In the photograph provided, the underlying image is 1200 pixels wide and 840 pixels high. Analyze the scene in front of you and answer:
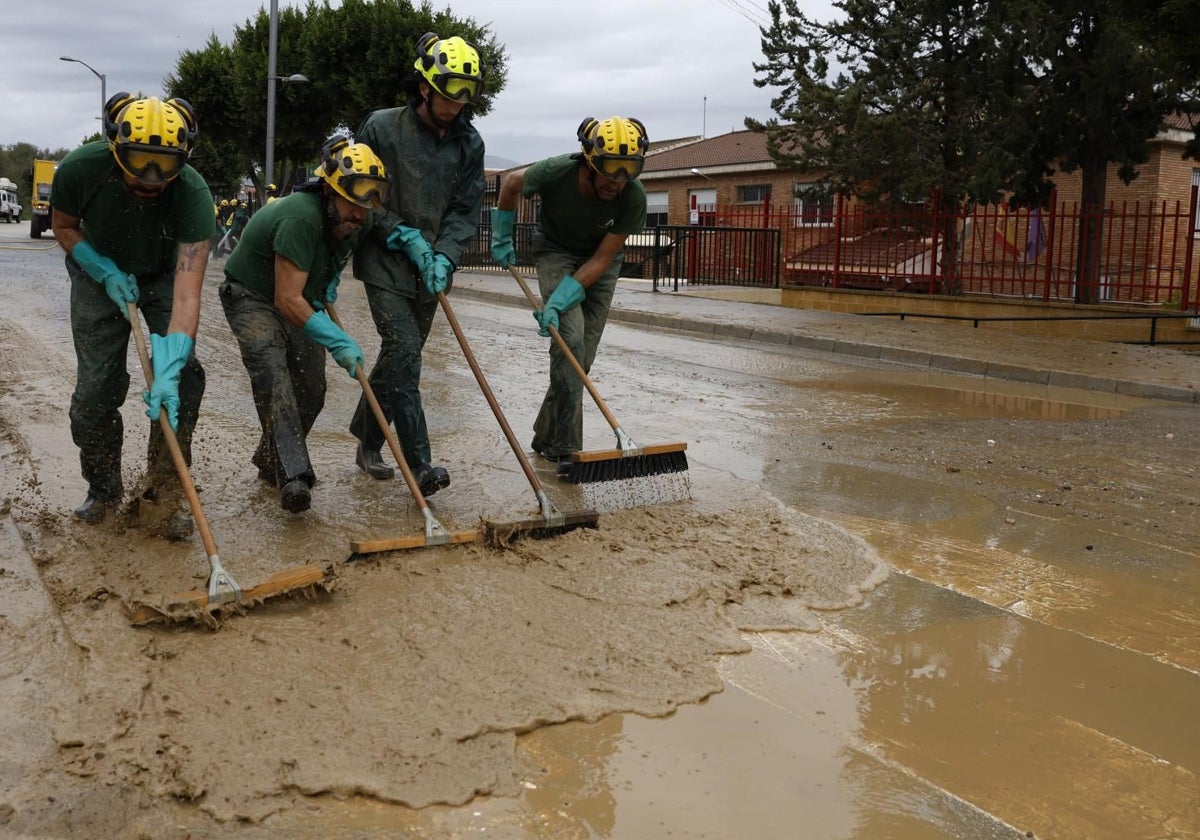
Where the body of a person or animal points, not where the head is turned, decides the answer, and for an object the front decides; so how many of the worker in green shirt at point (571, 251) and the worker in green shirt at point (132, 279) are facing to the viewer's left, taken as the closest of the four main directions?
0

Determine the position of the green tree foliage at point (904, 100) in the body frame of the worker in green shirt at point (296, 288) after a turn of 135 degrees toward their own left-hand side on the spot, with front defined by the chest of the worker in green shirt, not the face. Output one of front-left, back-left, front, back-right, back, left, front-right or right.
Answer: front-right

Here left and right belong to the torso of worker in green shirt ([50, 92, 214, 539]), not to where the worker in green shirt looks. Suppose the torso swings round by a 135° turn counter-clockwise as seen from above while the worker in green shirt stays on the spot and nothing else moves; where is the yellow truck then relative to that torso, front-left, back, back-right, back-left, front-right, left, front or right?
front-left

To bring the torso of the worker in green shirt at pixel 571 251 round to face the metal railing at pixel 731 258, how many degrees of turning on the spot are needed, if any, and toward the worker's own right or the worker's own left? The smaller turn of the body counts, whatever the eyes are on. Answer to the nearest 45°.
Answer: approximately 135° to the worker's own left

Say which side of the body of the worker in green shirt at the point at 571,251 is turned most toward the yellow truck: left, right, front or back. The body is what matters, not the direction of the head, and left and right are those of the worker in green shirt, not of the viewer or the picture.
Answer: back

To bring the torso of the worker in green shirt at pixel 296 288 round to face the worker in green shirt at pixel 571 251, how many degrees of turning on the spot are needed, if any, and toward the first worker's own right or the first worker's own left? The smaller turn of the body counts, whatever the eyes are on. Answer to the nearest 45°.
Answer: approximately 90° to the first worker's own left

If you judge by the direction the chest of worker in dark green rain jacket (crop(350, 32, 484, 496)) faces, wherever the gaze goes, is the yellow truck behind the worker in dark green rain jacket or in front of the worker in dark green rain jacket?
behind

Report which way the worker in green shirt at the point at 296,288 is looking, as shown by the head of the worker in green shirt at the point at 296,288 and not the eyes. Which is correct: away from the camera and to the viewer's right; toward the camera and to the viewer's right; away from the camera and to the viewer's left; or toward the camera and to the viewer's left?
toward the camera and to the viewer's right

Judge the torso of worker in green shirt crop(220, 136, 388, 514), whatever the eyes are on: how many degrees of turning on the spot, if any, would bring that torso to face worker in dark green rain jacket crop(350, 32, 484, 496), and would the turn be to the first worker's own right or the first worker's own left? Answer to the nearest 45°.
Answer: approximately 90° to the first worker's own left

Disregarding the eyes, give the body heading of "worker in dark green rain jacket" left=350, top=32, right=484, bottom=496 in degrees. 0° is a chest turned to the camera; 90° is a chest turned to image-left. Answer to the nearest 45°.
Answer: approximately 315°
